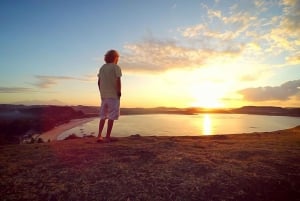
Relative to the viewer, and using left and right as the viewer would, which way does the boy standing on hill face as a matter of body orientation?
facing away from the viewer and to the right of the viewer
